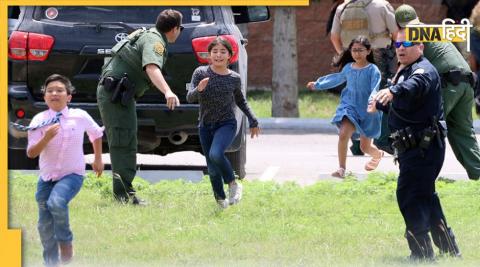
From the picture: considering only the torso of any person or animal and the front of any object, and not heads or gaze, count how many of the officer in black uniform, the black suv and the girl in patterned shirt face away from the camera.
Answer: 1

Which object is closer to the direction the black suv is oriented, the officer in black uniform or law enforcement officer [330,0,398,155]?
the law enforcement officer

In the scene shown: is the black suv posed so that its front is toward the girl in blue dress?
no

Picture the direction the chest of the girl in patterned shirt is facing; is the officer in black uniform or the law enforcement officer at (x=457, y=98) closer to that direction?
the officer in black uniform

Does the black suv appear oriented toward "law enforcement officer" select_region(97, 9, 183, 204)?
no

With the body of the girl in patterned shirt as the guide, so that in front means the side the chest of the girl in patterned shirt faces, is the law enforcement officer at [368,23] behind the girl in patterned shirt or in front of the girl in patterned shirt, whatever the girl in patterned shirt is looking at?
behind

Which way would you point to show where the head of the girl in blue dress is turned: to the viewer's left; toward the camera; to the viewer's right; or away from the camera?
toward the camera

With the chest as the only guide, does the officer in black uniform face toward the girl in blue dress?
no

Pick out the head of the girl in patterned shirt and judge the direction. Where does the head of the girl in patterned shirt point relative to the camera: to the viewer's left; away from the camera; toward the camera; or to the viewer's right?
toward the camera

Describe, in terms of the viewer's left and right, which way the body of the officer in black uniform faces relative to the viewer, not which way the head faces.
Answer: facing the viewer and to the left of the viewer

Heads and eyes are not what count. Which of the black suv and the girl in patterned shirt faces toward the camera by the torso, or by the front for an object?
the girl in patterned shirt

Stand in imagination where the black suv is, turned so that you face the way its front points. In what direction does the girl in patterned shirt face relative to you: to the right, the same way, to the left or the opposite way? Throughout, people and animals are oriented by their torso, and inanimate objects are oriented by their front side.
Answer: the opposite way

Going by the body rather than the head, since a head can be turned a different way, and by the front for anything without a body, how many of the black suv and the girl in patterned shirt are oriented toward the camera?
1

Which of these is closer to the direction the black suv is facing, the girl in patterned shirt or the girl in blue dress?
the girl in blue dress

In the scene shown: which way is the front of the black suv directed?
away from the camera

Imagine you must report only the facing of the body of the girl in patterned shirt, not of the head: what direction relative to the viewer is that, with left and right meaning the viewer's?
facing the viewer
